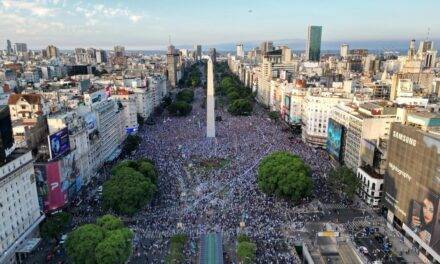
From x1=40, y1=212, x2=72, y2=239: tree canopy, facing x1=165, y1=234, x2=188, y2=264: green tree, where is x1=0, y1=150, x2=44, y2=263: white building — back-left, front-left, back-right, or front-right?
back-right

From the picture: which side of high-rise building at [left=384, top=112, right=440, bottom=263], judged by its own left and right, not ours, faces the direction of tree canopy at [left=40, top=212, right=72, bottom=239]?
front

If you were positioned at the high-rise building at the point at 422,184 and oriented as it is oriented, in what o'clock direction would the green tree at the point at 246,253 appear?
The green tree is roughly at 12 o'clock from the high-rise building.

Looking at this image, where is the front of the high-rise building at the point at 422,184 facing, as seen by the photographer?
facing the viewer and to the left of the viewer

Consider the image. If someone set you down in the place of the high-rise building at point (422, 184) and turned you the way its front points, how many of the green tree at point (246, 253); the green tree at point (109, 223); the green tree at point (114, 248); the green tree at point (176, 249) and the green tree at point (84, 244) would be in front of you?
5

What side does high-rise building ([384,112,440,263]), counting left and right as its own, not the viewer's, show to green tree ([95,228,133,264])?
front

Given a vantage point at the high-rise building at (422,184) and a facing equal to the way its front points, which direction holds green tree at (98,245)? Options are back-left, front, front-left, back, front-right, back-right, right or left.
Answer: front

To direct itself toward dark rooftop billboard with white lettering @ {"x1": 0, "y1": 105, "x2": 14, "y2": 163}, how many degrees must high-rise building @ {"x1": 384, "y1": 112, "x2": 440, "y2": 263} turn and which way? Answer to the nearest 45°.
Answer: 0° — it already faces it

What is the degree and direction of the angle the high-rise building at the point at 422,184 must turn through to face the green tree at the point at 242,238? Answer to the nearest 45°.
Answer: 0° — it already faces it

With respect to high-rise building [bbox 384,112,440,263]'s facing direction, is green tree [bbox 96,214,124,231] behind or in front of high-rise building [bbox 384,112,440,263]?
in front

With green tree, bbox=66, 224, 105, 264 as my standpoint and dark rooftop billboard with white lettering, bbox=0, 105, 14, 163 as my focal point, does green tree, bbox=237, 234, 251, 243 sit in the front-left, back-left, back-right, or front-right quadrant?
back-right

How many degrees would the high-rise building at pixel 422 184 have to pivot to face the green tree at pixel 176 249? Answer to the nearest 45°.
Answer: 0° — it already faces it
